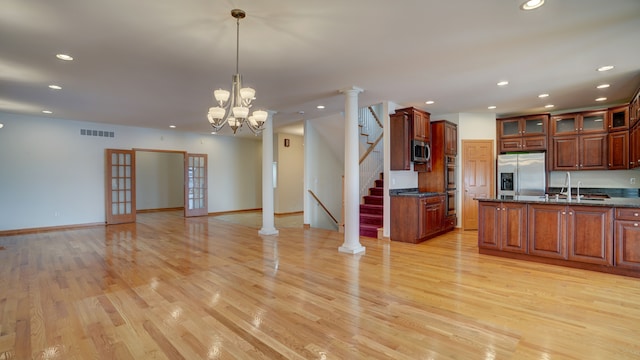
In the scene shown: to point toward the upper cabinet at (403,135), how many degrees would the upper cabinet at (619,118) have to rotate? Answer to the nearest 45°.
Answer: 0° — it already faces it

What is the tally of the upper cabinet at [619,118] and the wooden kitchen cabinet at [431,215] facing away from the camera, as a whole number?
0

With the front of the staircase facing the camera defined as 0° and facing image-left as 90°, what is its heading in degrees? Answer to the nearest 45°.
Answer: approximately 45°

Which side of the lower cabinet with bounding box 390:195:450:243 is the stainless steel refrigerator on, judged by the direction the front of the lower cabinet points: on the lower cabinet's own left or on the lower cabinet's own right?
on the lower cabinet's own left

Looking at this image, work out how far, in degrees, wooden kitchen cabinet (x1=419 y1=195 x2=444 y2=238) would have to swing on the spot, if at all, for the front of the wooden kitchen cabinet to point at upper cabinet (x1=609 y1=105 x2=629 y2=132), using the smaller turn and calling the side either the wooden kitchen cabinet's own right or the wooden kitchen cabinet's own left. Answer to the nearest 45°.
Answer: approximately 45° to the wooden kitchen cabinet's own left

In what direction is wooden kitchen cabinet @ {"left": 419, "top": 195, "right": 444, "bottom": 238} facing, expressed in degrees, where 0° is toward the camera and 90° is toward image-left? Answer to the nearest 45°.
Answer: approximately 315°

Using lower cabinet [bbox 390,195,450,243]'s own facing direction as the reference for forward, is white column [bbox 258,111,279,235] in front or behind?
behind

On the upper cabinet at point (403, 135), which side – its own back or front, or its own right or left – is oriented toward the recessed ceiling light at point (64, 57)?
right

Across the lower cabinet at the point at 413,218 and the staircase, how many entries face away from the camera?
0

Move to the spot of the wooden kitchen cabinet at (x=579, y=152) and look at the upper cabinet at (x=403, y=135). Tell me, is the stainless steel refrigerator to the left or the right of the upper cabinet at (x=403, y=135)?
right
